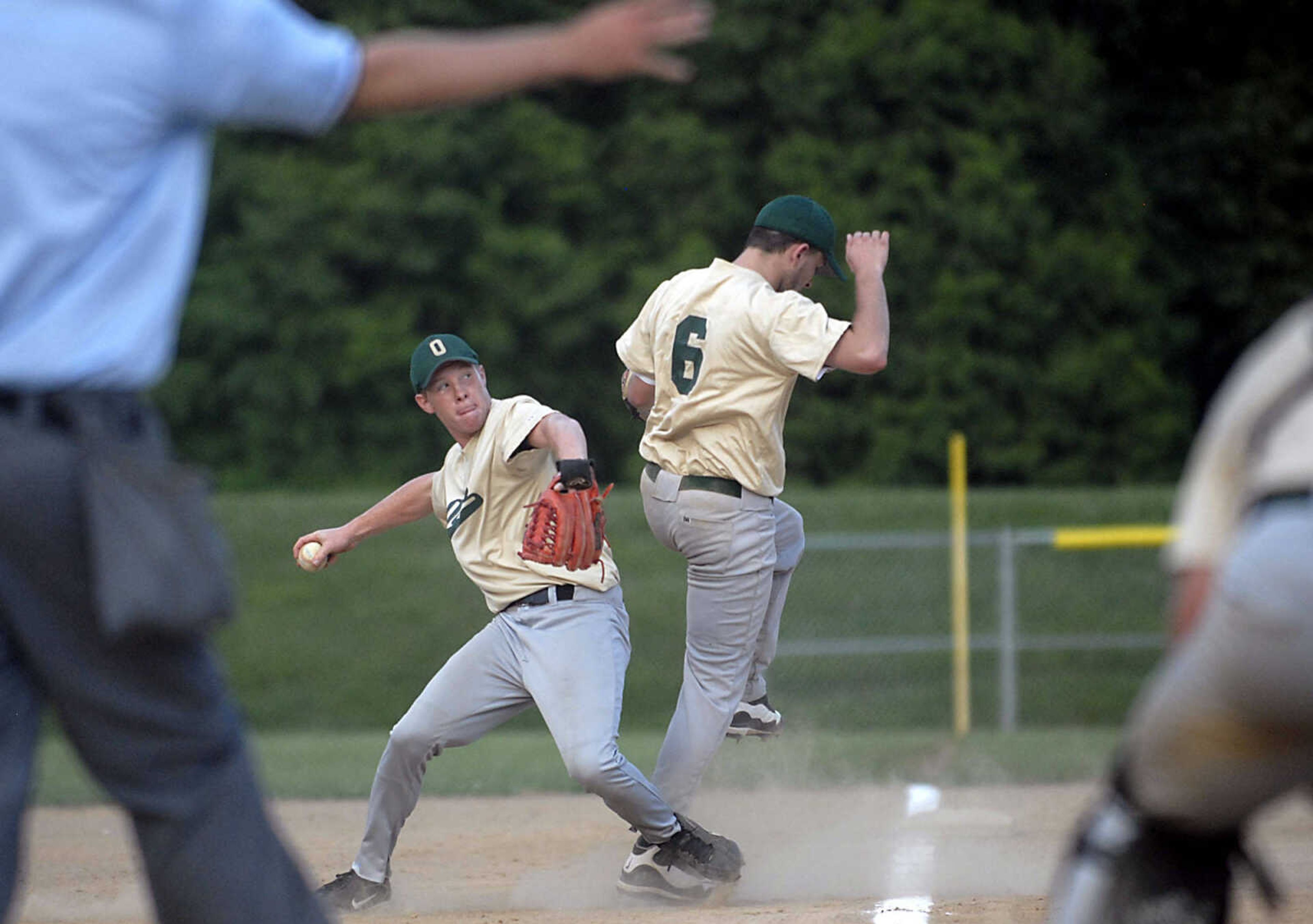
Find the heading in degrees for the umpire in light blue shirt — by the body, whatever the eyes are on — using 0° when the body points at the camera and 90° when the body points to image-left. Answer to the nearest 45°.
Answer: approximately 180°

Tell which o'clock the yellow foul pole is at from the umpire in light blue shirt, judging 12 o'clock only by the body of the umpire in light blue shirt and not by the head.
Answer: The yellow foul pole is roughly at 1 o'clock from the umpire in light blue shirt.

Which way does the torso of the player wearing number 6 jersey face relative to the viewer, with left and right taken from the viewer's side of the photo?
facing away from the viewer and to the right of the viewer

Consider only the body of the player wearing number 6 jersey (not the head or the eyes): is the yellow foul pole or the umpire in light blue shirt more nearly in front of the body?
the yellow foul pole

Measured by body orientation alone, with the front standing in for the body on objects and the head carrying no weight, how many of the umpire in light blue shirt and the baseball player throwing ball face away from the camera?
1

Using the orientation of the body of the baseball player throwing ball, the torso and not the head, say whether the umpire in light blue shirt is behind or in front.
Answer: in front

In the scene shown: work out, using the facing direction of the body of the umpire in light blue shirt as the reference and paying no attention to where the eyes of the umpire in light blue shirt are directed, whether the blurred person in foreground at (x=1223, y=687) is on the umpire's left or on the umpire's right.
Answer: on the umpire's right
